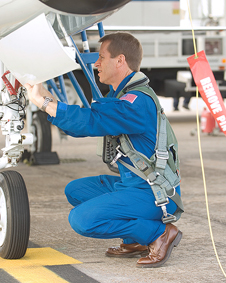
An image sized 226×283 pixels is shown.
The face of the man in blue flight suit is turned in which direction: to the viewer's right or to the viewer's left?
to the viewer's left

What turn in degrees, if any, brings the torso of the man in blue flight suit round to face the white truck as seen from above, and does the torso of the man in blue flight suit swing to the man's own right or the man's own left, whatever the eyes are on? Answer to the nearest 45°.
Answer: approximately 90° to the man's own right

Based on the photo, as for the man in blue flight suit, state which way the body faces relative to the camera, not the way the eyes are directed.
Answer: to the viewer's left
